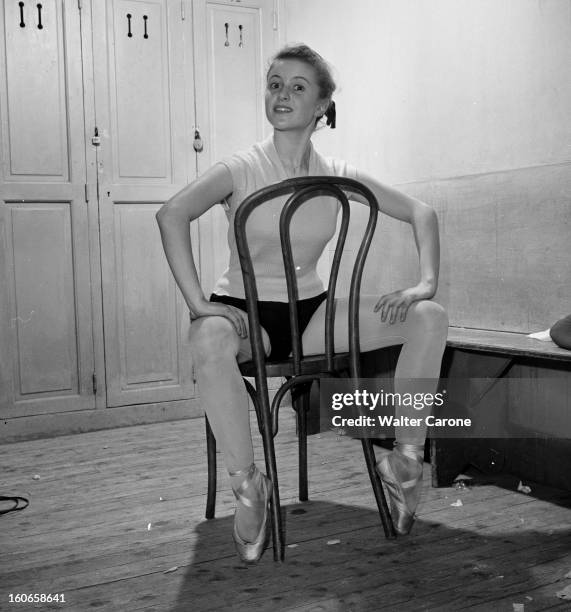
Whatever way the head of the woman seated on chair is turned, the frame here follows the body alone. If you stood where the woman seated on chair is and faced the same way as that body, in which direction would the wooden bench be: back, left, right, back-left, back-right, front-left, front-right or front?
back-left

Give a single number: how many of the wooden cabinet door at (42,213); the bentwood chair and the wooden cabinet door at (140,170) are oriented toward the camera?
2

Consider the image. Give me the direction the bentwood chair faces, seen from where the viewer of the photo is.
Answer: facing away from the viewer and to the left of the viewer

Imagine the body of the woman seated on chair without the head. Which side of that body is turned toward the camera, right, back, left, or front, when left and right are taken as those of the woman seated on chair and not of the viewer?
front

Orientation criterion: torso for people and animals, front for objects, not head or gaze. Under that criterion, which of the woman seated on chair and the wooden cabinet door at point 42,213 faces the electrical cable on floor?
the wooden cabinet door

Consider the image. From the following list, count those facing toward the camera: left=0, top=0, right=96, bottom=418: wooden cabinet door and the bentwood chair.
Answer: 1

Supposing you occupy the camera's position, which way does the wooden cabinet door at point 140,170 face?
facing the viewer

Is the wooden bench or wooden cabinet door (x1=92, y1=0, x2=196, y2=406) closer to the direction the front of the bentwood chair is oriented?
the wooden cabinet door

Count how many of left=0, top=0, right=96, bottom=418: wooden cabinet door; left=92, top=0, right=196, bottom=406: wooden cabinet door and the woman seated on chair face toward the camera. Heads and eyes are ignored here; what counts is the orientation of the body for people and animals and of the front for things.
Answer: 3
